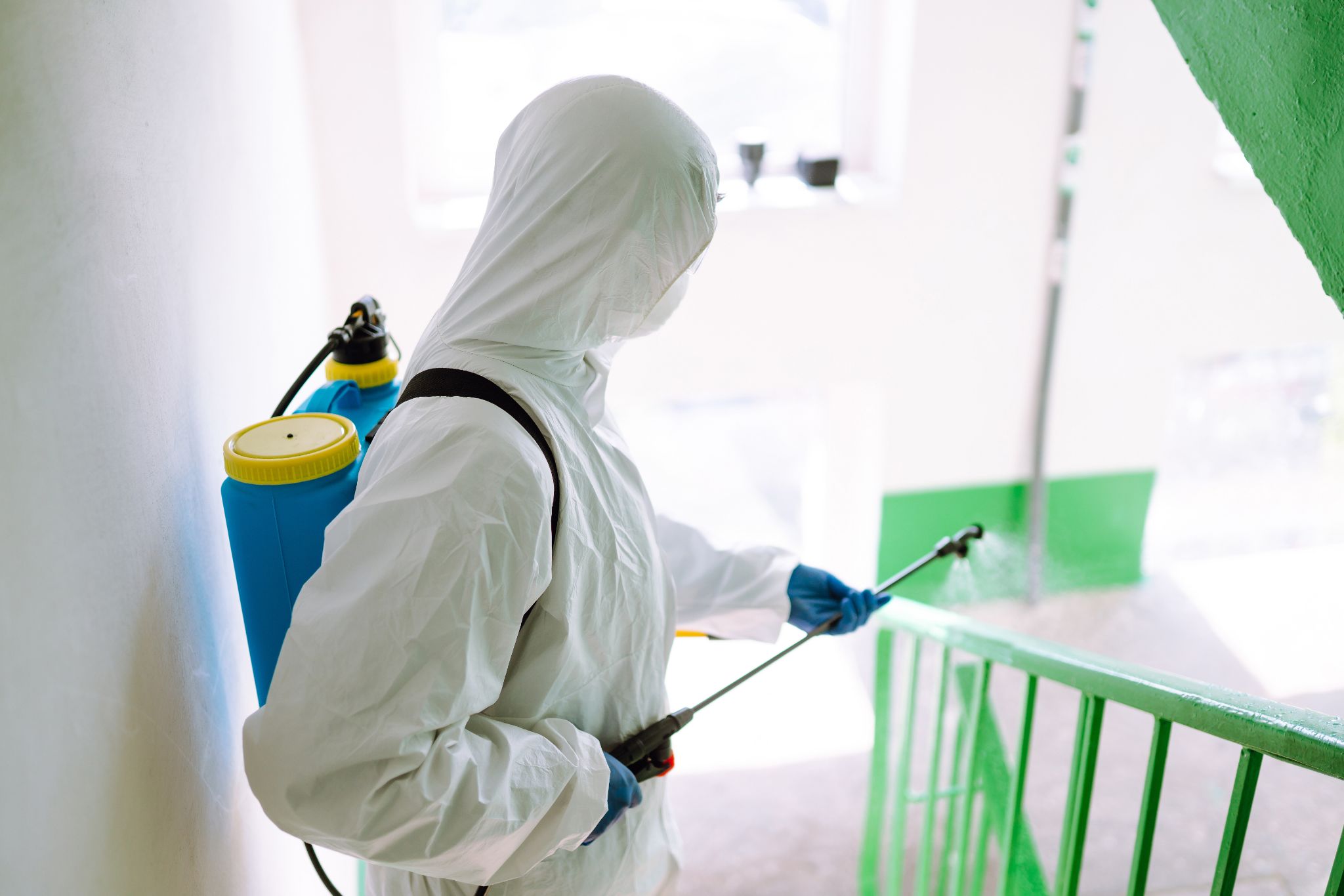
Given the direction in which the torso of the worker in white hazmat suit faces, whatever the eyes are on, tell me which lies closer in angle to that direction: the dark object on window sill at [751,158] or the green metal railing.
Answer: the green metal railing

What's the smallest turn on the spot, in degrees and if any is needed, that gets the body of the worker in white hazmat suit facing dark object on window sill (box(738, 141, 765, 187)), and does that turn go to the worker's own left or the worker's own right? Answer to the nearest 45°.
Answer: approximately 90° to the worker's own left

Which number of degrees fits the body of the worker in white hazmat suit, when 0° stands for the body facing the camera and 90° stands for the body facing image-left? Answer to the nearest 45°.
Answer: approximately 270°

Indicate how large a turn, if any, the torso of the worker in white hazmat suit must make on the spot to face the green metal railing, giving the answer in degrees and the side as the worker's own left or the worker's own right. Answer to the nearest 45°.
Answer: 0° — they already face it

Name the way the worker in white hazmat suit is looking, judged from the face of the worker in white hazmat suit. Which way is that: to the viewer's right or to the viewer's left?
to the viewer's right
